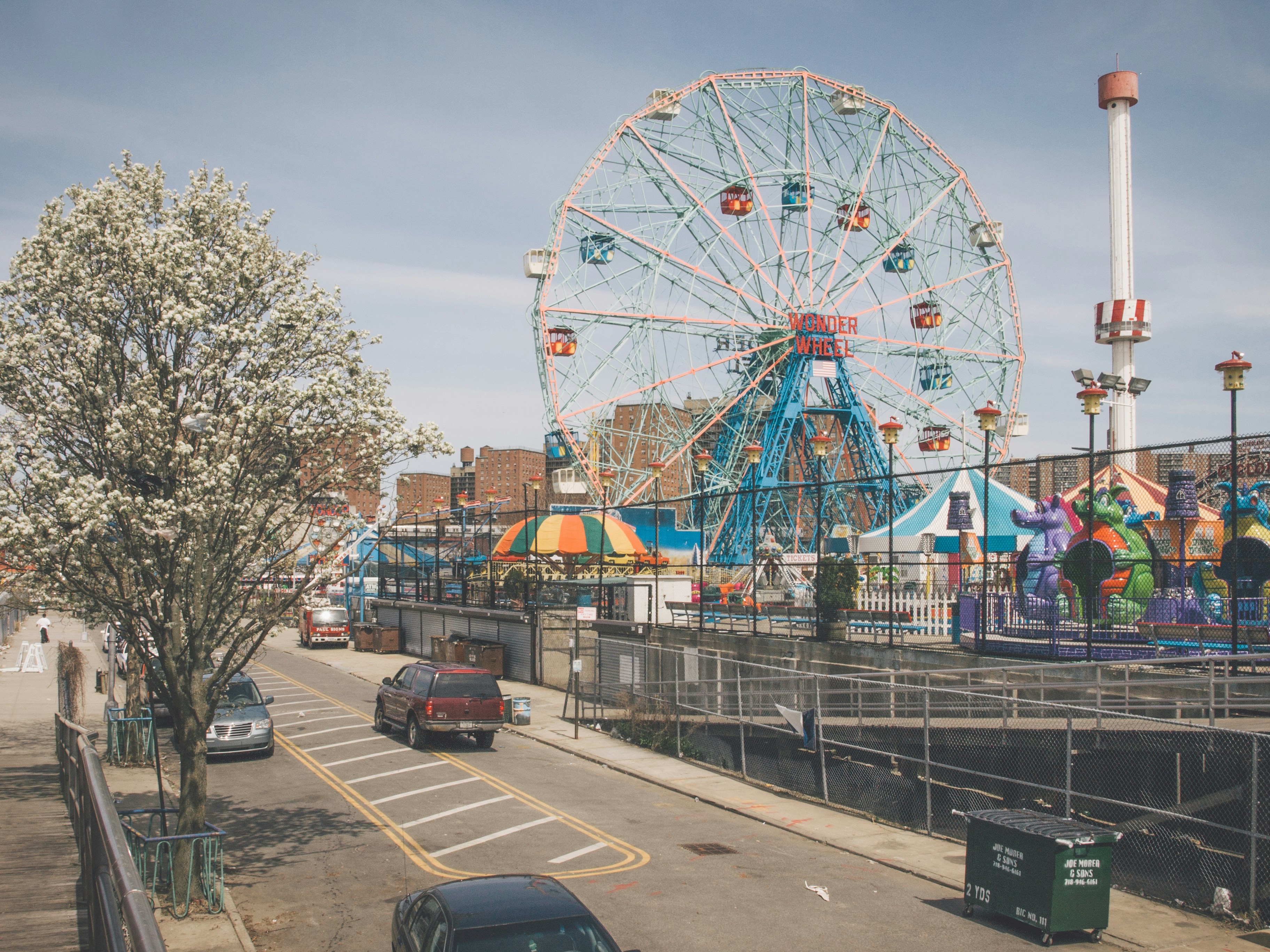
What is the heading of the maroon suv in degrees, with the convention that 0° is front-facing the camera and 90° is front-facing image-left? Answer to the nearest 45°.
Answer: approximately 135°

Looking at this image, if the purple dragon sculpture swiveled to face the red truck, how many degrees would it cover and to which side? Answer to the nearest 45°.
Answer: approximately 45° to its right

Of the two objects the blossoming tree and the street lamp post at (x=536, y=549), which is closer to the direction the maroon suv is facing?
the street lamp post

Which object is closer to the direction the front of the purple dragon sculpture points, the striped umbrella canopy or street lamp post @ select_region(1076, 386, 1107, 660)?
the striped umbrella canopy

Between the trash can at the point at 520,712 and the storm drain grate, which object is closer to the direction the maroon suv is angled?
the trash can

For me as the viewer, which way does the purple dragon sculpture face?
facing to the left of the viewer

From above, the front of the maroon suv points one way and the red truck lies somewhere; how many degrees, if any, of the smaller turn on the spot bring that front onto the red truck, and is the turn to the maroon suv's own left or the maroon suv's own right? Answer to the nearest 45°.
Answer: approximately 45° to the maroon suv's own right
